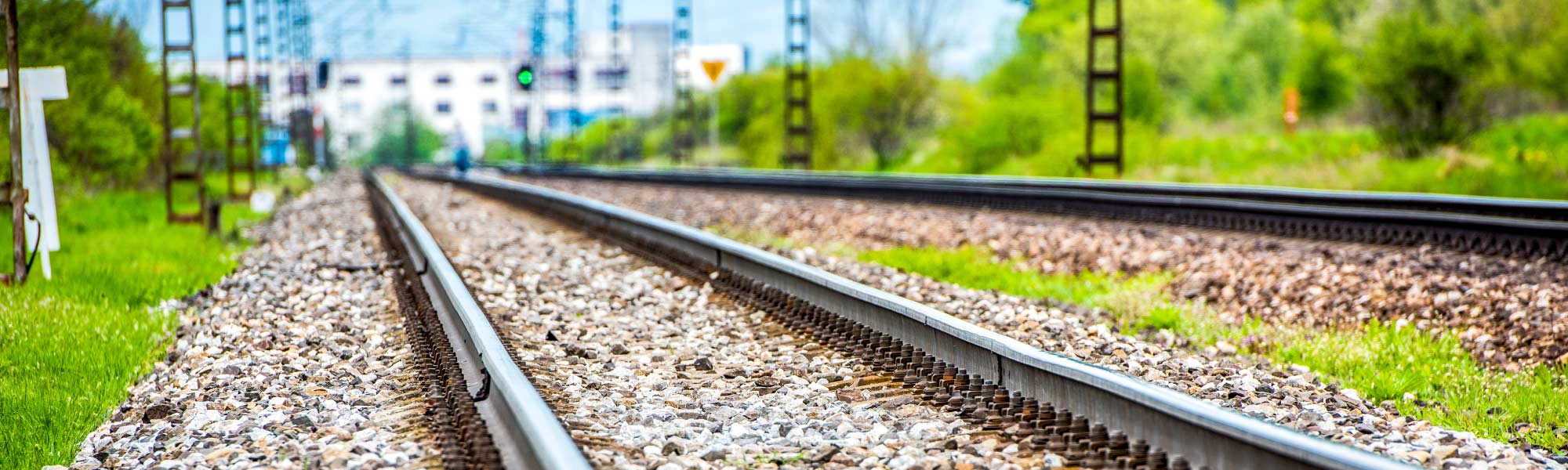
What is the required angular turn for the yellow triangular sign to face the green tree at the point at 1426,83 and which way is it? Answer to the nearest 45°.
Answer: approximately 45° to its left

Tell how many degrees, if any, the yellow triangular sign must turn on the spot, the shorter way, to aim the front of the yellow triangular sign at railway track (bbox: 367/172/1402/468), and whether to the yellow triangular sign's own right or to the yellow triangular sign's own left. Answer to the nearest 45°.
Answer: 0° — it already faces it

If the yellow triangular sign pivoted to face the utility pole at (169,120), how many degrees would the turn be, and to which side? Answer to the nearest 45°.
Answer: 0° — it already faces it

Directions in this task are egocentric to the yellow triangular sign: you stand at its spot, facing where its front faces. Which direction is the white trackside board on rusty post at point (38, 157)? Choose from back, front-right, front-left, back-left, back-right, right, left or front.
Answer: front

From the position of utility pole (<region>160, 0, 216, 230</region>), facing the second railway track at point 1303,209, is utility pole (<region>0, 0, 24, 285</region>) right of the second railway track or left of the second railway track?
right

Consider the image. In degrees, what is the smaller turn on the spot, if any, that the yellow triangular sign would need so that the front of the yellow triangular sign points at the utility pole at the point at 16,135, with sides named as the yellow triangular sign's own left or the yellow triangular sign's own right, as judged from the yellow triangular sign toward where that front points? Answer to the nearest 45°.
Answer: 0° — it already faces it

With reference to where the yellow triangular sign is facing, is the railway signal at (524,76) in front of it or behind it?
behind

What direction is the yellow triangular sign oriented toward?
toward the camera

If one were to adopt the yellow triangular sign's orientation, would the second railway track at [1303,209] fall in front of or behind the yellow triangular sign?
in front

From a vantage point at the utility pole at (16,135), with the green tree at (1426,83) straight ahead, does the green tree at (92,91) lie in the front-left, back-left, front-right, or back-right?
front-left

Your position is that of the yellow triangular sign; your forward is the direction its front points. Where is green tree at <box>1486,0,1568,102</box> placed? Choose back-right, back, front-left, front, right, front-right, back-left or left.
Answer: left
